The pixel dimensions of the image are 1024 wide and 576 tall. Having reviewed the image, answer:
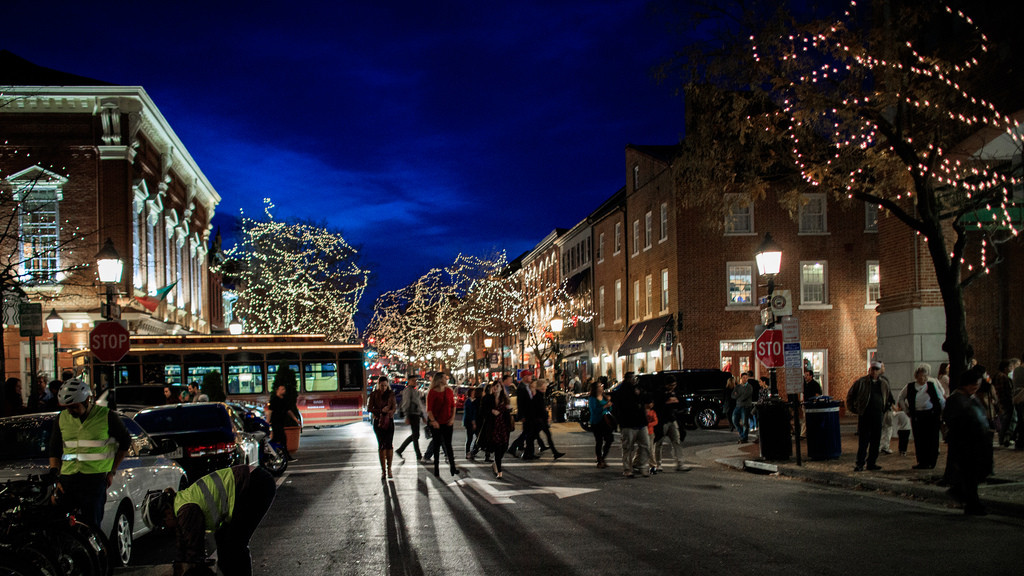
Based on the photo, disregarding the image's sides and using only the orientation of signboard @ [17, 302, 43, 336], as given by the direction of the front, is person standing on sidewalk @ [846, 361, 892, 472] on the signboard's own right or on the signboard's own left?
on the signboard's own left

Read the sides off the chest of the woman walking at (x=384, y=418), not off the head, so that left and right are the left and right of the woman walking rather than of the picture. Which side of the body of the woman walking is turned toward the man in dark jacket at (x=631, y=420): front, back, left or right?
left

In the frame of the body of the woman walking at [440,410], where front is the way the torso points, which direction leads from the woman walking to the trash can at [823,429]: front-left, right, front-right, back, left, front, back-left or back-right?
front-left

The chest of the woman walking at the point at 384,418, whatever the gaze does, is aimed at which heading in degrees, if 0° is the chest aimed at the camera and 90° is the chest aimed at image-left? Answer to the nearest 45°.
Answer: approximately 0°

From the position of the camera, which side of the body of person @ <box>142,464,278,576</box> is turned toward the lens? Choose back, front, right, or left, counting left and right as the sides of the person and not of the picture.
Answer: left

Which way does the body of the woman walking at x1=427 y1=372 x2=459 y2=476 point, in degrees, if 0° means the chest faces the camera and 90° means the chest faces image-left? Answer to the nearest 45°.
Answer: approximately 315°
